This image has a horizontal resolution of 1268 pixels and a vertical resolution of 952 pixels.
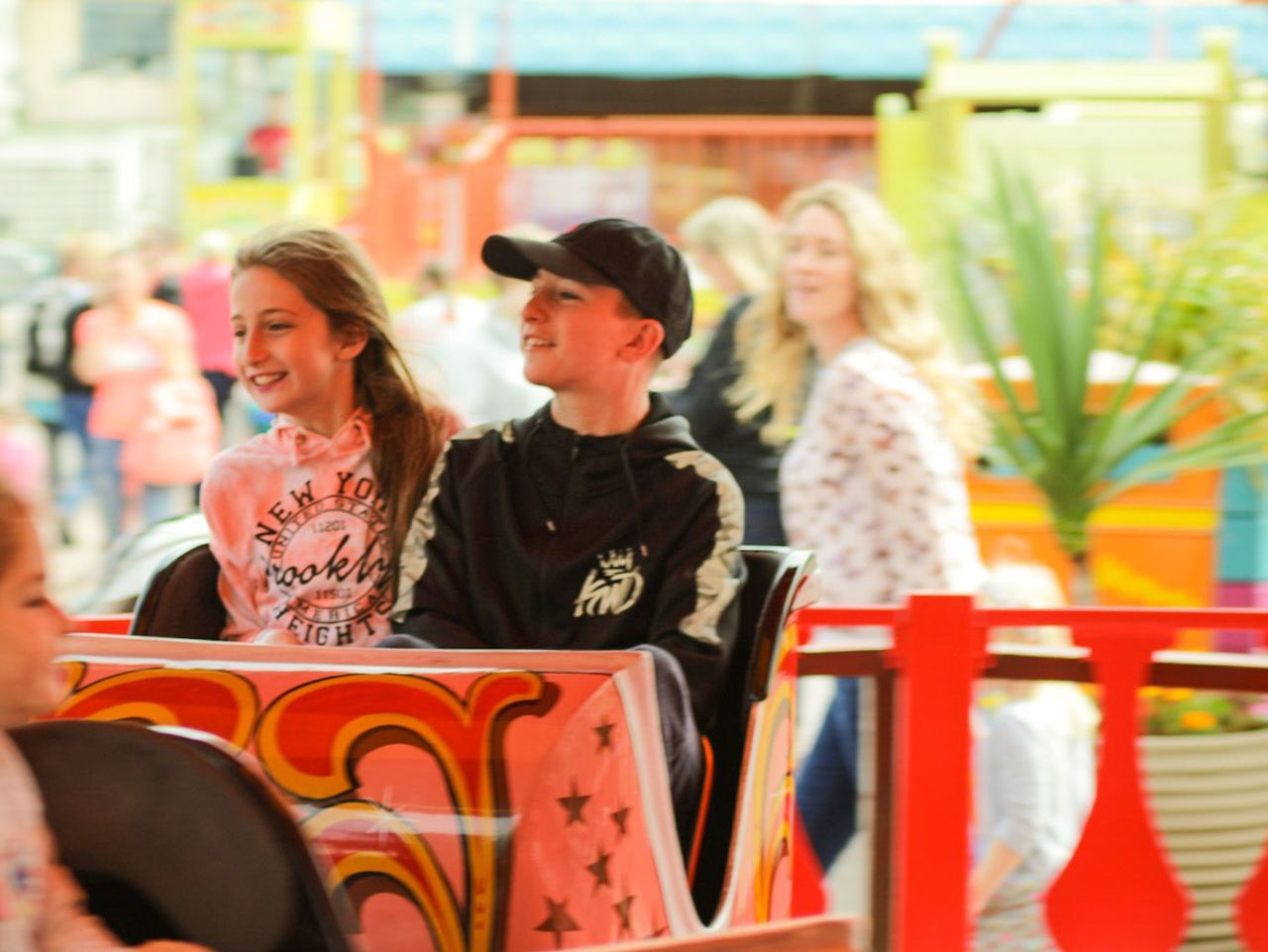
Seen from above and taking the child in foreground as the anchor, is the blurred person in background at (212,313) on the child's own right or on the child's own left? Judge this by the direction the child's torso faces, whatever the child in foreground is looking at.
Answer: on the child's own left

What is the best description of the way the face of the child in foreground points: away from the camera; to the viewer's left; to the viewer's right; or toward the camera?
to the viewer's right

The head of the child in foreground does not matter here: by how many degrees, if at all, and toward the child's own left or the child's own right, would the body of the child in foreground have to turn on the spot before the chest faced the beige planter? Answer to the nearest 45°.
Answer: approximately 45° to the child's own left

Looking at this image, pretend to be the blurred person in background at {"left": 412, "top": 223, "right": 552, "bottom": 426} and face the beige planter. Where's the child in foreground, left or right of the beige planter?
right

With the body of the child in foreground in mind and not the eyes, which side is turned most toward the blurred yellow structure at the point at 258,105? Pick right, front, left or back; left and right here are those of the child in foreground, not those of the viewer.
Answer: left

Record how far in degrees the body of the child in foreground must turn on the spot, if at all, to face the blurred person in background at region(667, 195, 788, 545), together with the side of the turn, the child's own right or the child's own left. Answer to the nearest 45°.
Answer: approximately 45° to the child's own left

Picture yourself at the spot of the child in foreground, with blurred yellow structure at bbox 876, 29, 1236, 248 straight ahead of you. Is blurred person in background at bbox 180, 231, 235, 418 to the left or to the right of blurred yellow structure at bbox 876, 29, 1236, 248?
left

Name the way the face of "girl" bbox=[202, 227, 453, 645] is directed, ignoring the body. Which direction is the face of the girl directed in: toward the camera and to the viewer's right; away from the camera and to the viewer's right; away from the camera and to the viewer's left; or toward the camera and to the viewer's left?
toward the camera and to the viewer's left

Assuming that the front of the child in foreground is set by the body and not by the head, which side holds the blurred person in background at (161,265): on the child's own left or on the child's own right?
on the child's own left

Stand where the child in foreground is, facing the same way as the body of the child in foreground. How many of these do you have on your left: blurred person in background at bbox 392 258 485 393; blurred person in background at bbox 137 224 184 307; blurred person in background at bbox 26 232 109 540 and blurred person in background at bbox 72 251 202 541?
4

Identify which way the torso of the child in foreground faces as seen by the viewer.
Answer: to the viewer's right

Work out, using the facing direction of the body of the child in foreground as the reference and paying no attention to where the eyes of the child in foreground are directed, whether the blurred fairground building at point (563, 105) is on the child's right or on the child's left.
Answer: on the child's left

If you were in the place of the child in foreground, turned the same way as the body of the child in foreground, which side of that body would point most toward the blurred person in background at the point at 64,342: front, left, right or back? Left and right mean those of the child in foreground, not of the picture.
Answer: left

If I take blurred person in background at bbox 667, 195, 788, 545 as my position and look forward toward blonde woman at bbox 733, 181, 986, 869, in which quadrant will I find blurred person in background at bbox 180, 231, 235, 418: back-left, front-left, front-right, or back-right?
back-right
